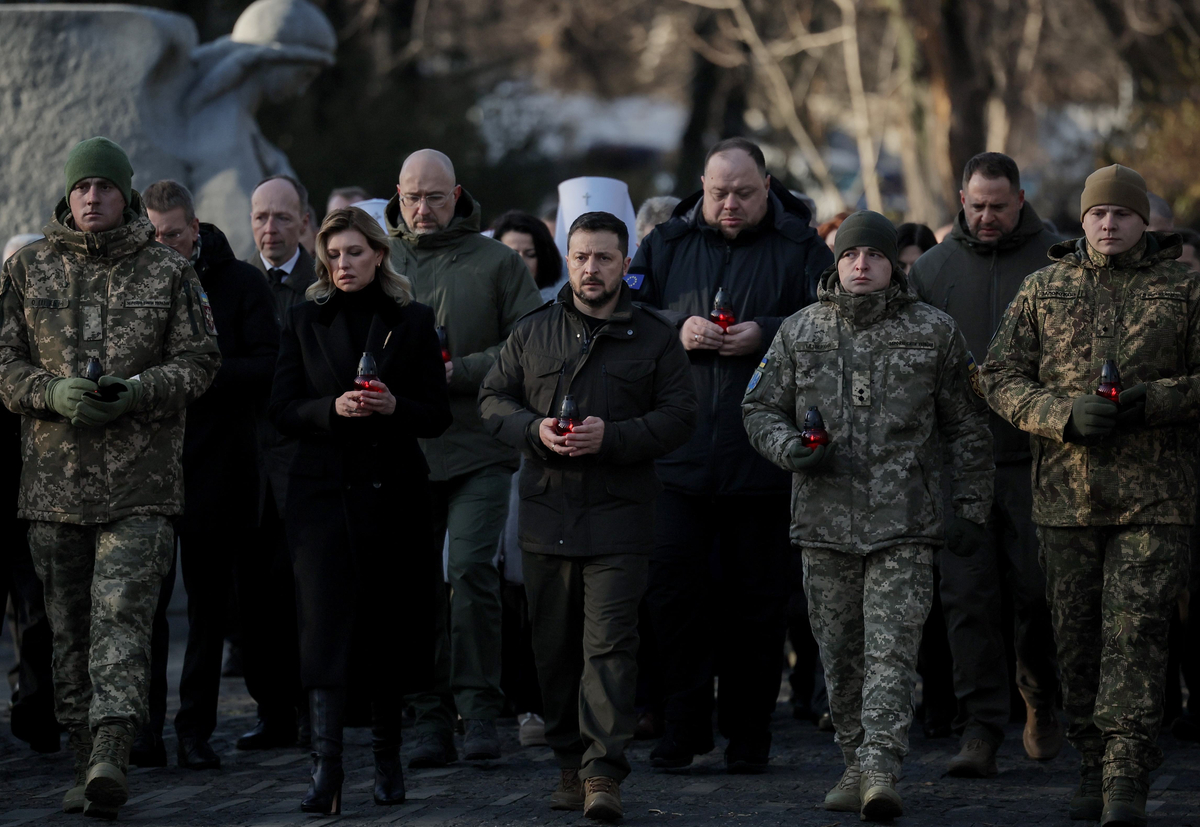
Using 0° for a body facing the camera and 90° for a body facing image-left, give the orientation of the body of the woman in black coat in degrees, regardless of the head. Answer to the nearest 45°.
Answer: approximately 0°

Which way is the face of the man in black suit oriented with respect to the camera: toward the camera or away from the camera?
toward the camera

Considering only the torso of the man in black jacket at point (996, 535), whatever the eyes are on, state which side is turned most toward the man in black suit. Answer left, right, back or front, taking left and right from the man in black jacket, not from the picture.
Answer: right

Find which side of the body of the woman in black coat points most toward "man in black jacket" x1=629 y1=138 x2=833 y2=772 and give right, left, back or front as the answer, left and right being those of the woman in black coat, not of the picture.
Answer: left

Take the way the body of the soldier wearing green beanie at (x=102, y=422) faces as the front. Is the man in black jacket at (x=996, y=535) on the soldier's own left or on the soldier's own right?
on the soldier's own left

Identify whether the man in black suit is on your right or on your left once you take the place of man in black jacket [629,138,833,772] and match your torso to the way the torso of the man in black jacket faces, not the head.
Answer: on your right

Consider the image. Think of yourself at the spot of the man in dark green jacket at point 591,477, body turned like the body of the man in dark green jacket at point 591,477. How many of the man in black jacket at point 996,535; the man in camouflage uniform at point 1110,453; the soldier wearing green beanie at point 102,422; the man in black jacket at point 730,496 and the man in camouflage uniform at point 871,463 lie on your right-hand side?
1

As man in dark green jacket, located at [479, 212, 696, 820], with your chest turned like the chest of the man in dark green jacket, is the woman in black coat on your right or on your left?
on your right

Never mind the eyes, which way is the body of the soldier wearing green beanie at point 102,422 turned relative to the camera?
toward the camera

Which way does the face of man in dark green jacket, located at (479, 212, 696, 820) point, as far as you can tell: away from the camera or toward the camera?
toward the camera

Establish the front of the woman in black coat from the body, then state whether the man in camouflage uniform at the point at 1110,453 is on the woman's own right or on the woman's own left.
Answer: on the woman's own left

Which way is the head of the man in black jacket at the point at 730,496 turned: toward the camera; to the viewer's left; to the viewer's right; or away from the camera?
toward the camera

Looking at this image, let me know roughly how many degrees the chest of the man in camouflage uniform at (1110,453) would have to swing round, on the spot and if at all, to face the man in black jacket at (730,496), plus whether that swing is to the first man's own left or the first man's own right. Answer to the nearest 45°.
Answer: approximately 90° to the first man's own right

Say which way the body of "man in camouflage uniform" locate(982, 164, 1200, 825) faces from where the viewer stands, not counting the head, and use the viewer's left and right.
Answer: facing the viewer

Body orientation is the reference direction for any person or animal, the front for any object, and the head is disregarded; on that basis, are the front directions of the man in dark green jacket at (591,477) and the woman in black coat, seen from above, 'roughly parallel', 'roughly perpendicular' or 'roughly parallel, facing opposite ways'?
roughly parallel

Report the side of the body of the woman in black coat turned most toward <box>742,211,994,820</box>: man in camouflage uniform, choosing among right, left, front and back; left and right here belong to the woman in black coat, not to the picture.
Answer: left

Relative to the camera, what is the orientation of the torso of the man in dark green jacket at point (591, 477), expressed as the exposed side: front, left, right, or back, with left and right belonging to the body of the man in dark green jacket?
front
